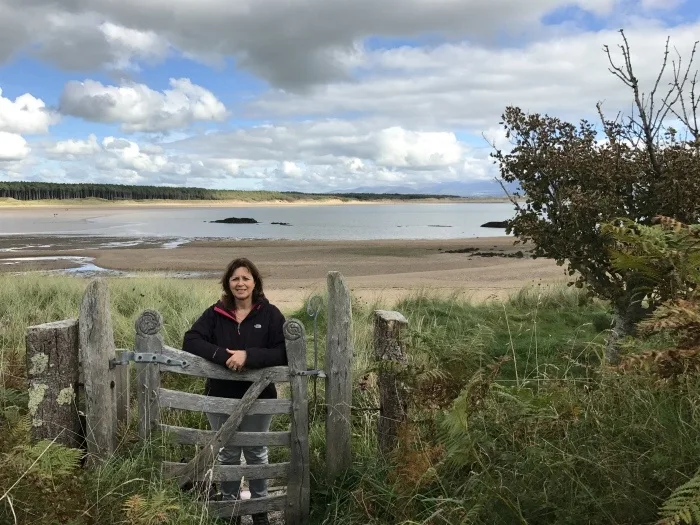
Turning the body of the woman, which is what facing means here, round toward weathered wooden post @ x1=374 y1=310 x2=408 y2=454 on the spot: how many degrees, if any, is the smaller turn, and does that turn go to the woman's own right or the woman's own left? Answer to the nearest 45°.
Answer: approximately 90° to the woman's own left

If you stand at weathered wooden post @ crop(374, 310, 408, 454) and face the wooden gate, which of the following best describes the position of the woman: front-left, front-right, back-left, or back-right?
front-right

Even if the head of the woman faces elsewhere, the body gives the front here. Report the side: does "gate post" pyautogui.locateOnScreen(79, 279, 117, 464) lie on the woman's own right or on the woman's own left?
on the woman's own right

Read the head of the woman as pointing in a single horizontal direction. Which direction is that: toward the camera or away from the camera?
toward the camera

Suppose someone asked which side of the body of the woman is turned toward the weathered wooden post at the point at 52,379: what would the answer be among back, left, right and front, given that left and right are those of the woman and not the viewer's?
right

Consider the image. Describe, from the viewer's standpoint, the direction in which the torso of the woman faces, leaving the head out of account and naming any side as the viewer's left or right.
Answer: facing the viewer

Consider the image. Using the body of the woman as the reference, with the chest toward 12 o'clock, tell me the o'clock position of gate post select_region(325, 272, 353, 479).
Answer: The gate post is roughly at 10 o'clock from the woman.
